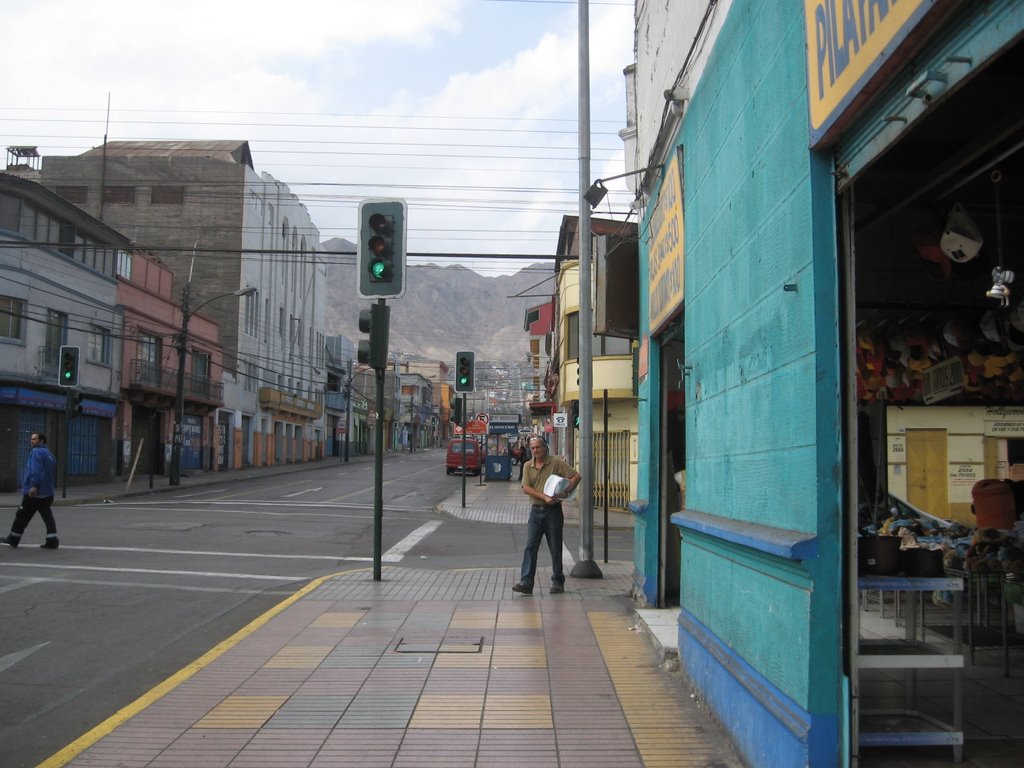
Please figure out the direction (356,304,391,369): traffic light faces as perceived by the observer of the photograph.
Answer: facing to the left of the viewer

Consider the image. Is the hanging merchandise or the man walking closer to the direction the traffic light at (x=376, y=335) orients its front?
the man walking

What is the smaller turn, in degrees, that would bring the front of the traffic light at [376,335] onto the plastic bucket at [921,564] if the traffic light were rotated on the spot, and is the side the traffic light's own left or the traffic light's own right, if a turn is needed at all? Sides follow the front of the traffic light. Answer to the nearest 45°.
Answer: approximately 90° to the traffic light's own left

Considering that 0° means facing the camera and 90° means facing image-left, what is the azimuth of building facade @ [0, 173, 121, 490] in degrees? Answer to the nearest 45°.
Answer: approximately 315°

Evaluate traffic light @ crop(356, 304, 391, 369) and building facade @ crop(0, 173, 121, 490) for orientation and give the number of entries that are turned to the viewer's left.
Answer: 1

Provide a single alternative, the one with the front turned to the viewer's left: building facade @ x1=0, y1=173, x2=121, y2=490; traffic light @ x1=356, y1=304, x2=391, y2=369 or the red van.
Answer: the traffic light

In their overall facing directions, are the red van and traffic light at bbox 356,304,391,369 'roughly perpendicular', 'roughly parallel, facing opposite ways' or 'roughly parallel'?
roughly perpendicular
